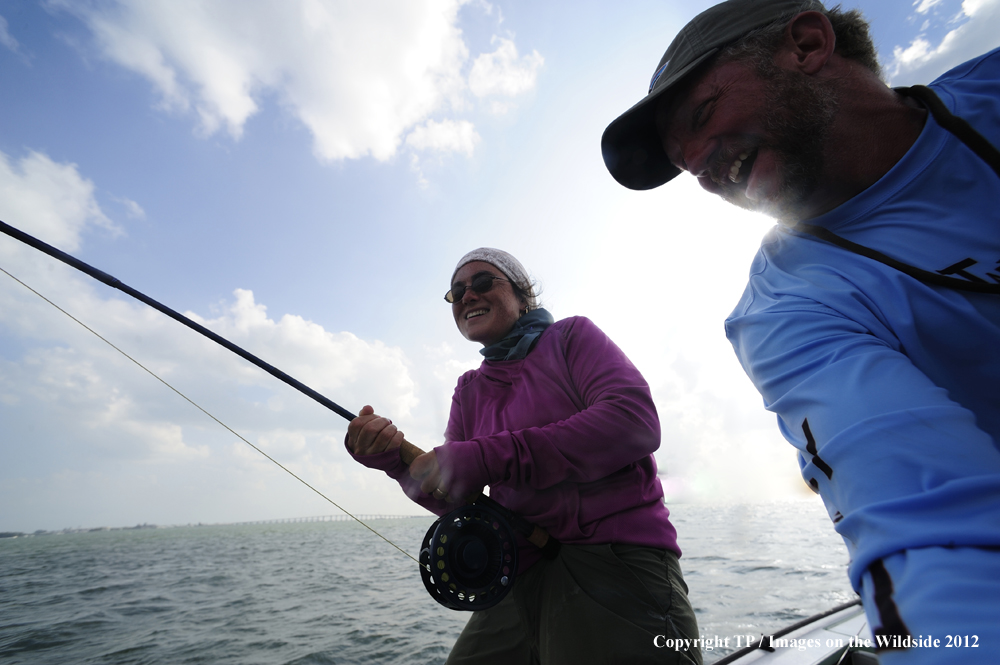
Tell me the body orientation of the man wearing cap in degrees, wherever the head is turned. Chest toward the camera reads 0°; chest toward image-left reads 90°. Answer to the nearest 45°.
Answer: approximately 45°

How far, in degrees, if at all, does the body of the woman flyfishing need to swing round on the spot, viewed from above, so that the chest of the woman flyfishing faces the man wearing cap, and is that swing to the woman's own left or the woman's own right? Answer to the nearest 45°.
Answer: approximately 90° to the woman's own left

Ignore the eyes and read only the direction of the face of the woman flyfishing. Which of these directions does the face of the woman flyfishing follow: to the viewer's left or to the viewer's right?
to the viewer's left

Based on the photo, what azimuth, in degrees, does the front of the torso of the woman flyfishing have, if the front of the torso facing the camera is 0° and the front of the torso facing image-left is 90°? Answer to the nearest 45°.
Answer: approximately 45°

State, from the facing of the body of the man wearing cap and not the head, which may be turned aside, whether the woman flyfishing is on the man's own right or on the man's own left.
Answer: on the man's own right
